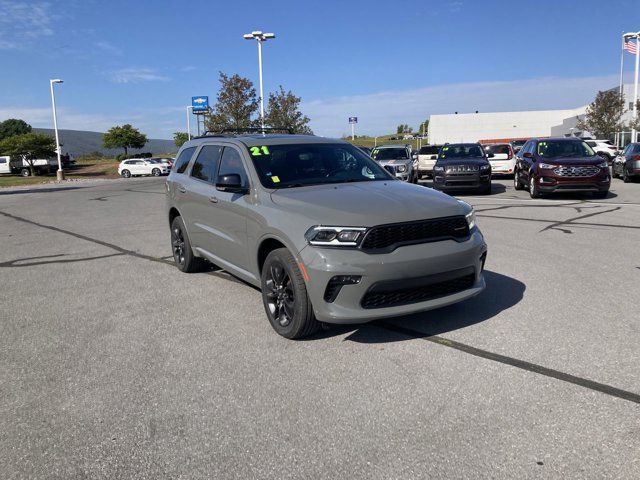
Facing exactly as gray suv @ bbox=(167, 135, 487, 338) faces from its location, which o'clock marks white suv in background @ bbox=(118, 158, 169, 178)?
The white suv in background is roughly at 7 o'clock from the gray suv.

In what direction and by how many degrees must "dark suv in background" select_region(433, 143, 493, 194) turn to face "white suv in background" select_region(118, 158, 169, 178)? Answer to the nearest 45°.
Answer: approximately 135° to its right

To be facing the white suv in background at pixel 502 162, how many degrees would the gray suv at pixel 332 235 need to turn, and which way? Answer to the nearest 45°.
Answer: approximately 135° to its left

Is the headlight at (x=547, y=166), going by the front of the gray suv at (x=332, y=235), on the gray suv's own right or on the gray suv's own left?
on the gray suv's own left

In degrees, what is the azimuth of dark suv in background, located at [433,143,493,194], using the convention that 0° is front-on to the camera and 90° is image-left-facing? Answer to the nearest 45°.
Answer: approximately 0°

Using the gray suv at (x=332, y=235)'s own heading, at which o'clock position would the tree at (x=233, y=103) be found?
The tree is roughly at 7 o'clock from the gray suv.

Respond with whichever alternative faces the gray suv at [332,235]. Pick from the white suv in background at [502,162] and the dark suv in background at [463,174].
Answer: the dark suv in background
